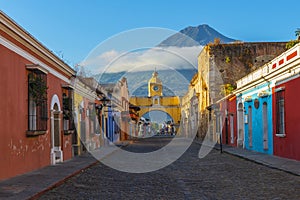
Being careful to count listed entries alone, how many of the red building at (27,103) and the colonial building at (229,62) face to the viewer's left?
1

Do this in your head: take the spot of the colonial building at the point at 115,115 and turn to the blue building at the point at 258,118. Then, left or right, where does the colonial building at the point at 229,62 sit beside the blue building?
left

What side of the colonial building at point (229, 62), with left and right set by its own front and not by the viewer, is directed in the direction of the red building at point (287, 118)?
left

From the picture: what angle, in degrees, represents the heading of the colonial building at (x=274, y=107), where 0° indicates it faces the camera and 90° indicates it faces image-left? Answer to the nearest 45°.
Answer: approximately 45°

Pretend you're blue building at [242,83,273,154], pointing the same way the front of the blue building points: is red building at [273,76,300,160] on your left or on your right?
on your left

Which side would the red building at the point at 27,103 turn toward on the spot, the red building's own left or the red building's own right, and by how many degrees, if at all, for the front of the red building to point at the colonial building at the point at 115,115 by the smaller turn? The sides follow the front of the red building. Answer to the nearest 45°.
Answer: approximately 135° to the red building's own left

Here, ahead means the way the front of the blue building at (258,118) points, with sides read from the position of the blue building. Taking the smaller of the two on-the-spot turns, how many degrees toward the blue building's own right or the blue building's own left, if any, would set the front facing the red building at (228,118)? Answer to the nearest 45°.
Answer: approximately 135° to the blue building's own right

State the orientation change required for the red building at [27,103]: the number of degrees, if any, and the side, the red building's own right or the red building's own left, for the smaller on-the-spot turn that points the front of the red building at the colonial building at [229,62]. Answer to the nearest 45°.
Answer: approximately 90° to the red building's own left

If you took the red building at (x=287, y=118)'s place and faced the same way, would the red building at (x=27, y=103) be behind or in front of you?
in front

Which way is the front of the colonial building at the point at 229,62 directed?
to the viewer's left

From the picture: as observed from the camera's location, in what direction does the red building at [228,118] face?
facing to the left of the viewer

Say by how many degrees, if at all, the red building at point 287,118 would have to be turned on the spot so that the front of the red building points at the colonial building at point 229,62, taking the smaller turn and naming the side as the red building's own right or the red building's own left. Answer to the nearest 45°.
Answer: approximately 135° to the red building's own right
